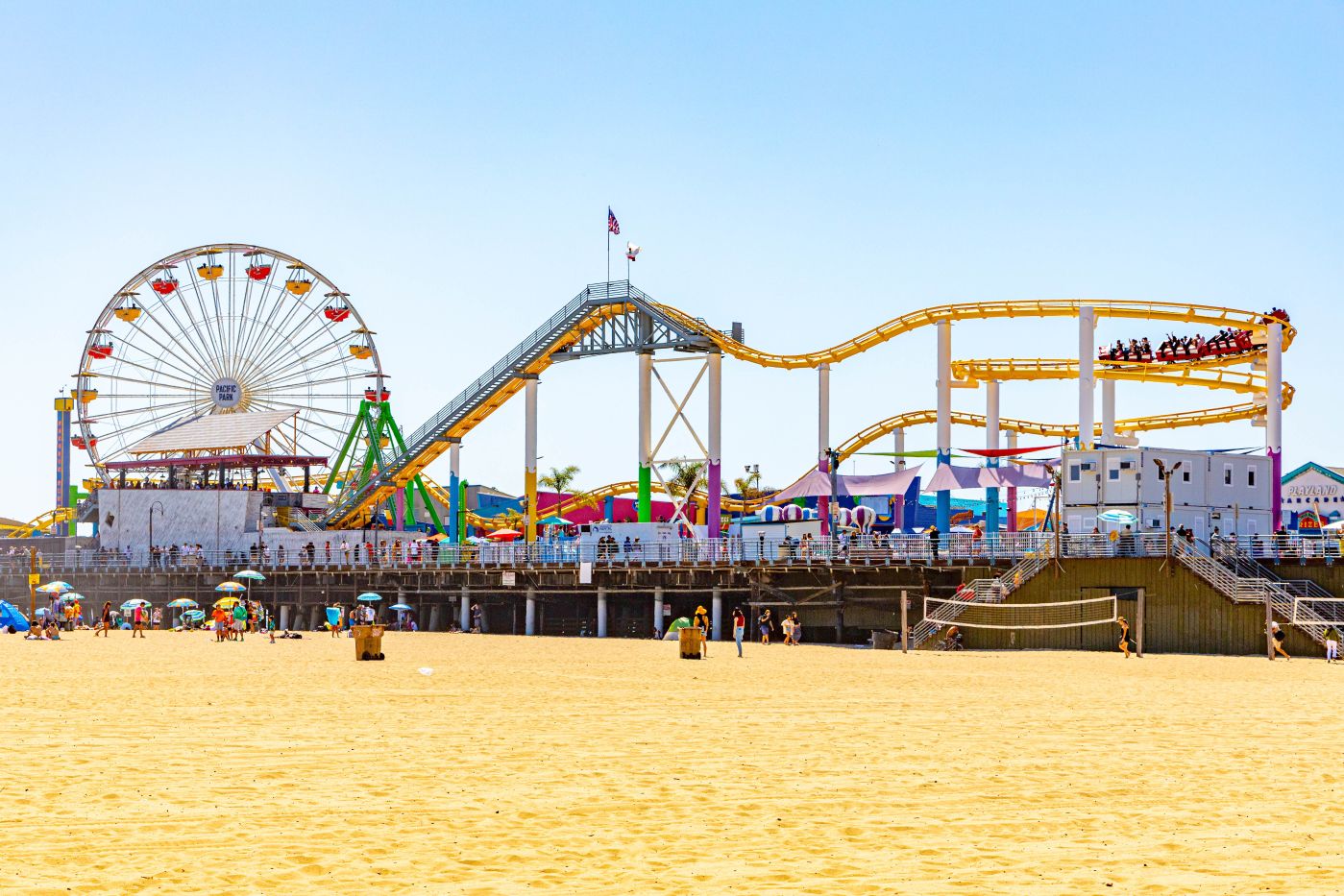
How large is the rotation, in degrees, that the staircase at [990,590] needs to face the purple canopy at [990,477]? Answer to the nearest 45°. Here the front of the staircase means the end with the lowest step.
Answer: approximately 90° to its right

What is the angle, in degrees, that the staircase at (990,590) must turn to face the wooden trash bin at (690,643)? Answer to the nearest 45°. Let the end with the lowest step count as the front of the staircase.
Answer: approximately 45° to its left

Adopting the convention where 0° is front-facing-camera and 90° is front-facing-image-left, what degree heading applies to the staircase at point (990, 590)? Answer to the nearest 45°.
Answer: approximately 90°

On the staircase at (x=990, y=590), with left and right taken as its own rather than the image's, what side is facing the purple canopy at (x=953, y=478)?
right

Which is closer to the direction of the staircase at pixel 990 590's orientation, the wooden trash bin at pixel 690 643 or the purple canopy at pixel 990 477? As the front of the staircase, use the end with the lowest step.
the wooden trash bin

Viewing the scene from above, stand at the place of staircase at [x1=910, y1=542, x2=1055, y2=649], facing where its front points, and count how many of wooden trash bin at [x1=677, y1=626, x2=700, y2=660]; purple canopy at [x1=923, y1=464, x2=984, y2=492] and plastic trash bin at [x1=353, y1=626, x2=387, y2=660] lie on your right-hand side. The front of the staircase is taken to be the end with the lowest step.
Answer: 1

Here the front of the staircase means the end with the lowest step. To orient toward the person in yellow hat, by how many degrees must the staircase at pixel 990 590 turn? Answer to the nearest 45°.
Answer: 0° — it already faces them

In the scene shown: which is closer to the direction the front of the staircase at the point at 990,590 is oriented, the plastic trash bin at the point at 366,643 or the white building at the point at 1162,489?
the plastic trash bin

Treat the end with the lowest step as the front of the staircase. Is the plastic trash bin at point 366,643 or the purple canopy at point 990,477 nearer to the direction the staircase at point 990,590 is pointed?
the plastic trash bin

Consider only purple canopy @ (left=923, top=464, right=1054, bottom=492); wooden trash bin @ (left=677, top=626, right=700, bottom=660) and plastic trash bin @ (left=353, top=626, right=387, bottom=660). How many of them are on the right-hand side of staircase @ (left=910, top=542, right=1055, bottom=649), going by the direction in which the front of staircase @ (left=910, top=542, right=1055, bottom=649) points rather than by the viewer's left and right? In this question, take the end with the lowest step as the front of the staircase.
1

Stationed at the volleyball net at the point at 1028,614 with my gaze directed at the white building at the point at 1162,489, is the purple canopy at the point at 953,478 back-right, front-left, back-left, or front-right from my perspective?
front-left
